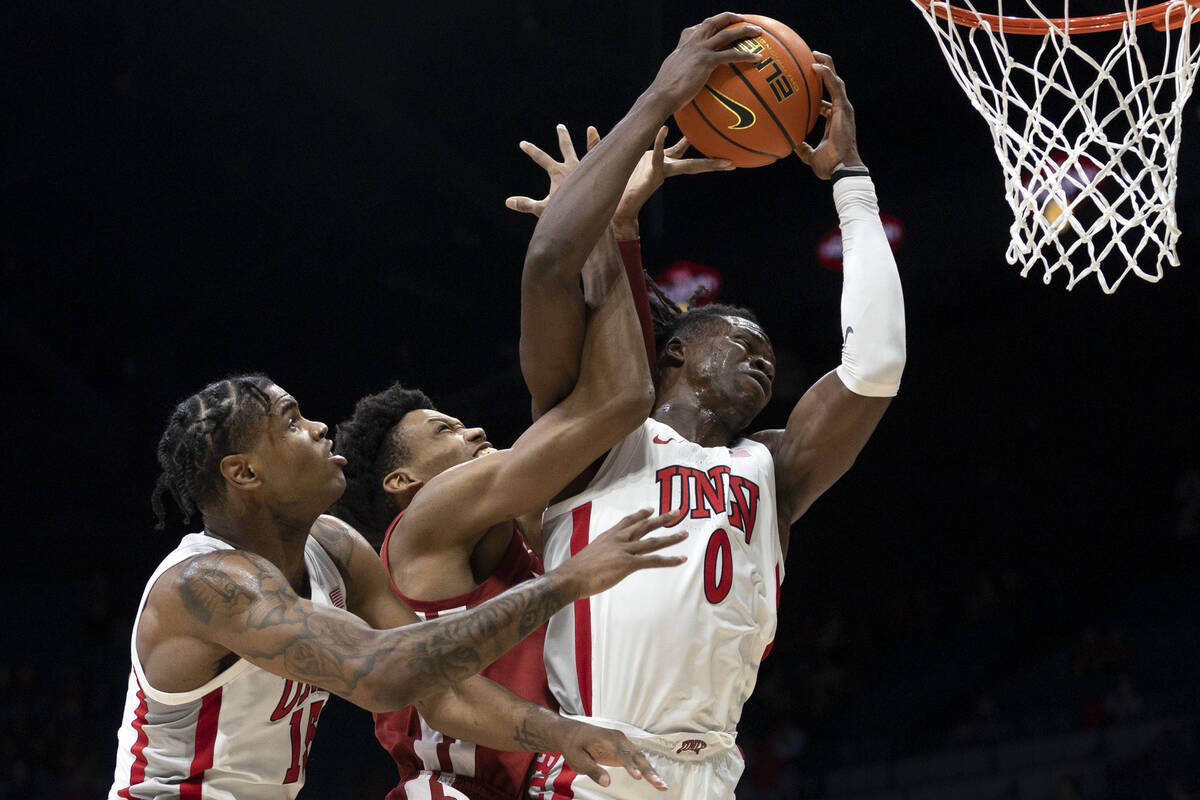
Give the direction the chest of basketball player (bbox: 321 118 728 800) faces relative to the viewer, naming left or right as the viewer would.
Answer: facing to the right of the viewer

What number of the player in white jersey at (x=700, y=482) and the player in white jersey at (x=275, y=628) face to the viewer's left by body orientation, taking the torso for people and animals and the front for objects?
0

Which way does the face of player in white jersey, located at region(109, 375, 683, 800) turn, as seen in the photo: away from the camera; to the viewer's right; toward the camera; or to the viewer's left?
to the viewer's right

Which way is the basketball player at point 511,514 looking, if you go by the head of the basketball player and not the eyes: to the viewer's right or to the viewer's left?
to the viewer's right

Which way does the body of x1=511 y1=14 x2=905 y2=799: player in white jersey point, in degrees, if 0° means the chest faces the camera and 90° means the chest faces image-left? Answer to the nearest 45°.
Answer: approximately 315°

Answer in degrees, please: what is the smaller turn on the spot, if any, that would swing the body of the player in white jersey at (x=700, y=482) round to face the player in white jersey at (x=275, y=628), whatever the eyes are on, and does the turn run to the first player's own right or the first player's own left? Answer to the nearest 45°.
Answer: approximately 135° to the first player's own right

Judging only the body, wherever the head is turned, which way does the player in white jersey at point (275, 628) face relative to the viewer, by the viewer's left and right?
facing to the right of the viewer

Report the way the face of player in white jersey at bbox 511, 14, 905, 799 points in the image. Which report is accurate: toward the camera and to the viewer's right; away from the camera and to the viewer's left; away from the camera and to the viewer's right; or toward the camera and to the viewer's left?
toward the camera and to the viewer's right
